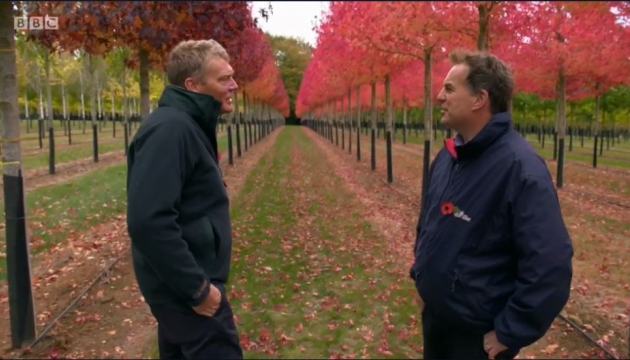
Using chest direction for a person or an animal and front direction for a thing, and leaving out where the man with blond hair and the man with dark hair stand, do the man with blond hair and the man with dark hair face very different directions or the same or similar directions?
very different directions

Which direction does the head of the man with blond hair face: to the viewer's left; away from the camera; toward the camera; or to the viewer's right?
to the viewer's right

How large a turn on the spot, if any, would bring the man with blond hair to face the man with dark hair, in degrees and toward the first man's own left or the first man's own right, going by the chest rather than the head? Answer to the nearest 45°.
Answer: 0° — they already face them

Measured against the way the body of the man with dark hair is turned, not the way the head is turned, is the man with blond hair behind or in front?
in front

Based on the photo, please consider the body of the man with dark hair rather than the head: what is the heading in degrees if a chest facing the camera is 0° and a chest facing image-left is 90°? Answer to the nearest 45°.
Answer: approximately 45°

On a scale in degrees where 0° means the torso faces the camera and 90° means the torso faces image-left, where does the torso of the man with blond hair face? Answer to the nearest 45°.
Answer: approximately 270°

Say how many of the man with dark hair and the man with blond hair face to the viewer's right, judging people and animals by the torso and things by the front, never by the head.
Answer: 1

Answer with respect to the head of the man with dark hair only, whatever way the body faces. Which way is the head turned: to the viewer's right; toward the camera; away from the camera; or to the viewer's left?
to the viewer's left
